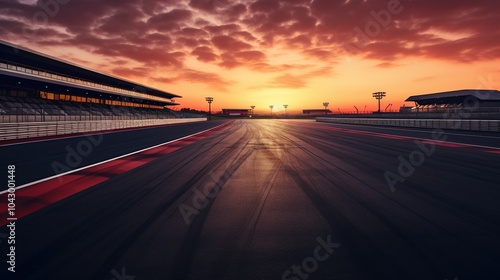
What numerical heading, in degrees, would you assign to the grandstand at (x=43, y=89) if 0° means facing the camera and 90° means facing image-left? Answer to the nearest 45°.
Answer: approximately 315°

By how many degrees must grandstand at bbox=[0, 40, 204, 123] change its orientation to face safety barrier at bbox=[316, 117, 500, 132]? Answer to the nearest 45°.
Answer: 0° — it already faces it
